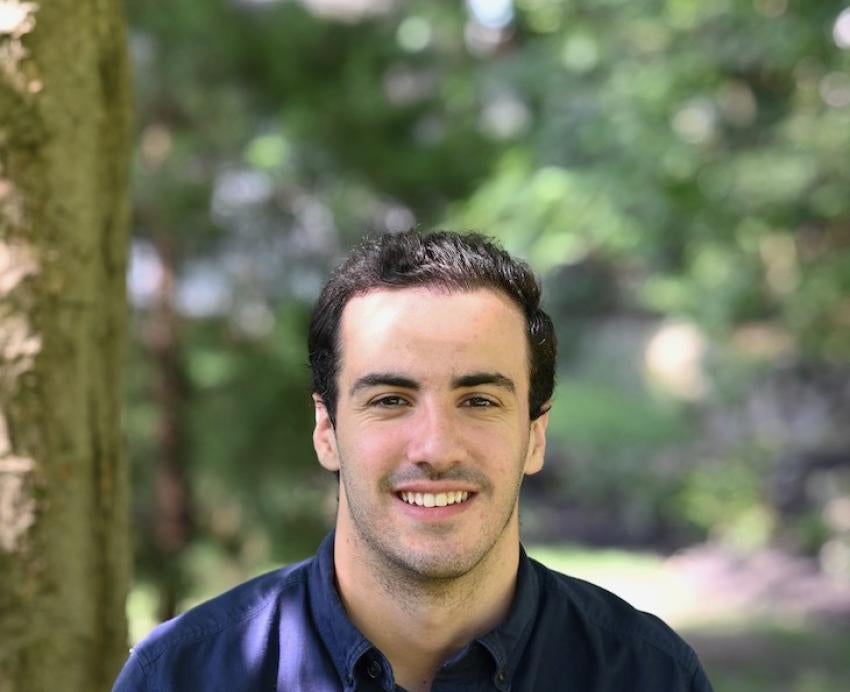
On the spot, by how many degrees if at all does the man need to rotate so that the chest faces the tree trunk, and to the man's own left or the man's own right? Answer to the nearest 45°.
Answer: approximately 135° to the man's own right

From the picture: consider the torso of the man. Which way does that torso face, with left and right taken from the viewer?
facing the viewer
